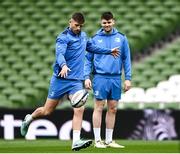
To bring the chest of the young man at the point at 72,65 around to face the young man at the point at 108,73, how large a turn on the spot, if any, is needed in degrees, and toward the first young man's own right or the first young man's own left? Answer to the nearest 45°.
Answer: approximately 90° to the first young man's own left

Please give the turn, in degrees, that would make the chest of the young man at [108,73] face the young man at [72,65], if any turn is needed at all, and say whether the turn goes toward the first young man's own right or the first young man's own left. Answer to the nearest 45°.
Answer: approximately 45° to the first young man's own right

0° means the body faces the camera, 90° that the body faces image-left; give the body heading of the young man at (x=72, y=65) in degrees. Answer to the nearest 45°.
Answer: approximately 315°

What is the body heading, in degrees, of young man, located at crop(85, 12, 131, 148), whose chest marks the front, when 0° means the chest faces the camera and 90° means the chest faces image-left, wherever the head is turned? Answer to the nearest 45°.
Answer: approximately 0°

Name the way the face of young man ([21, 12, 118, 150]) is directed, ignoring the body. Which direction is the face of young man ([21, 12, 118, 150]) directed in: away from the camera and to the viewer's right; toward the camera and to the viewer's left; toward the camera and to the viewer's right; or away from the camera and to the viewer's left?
toward the camera and to the viewer's right
